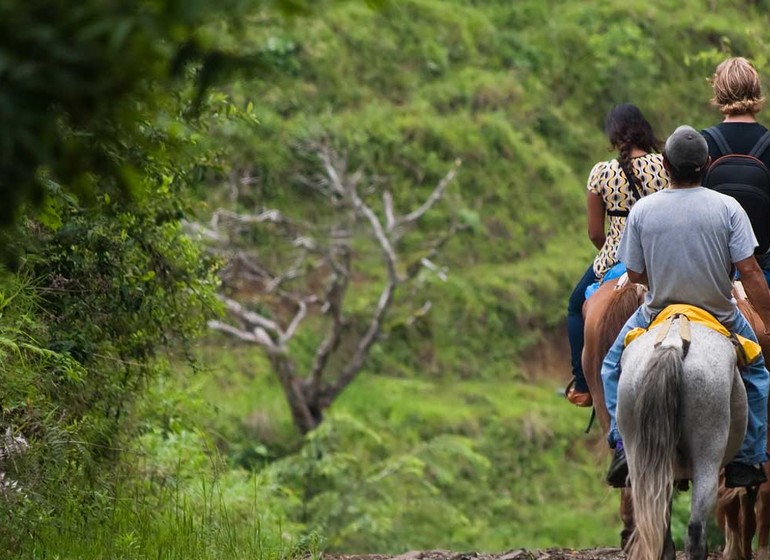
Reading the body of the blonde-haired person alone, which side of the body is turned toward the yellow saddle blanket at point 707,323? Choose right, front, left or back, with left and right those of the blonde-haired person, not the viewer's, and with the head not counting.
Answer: back

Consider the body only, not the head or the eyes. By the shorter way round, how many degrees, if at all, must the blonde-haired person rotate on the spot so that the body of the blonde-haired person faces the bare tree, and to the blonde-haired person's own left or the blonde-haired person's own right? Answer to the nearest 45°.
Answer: approximately 45° to the blonde-haired person's own left

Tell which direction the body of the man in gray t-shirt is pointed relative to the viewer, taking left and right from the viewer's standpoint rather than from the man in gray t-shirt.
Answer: facing away from the viewer

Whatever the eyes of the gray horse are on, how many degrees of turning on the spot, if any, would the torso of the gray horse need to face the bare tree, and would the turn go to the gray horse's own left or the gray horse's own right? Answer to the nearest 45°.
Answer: approximately 45° to the gray horse's own left

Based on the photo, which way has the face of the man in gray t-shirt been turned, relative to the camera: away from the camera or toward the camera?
away from the camera

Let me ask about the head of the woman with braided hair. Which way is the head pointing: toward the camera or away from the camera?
away from the camera

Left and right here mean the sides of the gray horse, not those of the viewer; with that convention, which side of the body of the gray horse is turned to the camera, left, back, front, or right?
back

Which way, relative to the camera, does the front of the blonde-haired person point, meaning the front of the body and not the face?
away from the camera

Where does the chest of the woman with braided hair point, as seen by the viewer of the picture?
away from the camera

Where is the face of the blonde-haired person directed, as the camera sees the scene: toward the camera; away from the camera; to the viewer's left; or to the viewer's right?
away from the camera

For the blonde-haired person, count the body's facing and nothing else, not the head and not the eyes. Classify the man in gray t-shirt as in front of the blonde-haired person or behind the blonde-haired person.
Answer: behind

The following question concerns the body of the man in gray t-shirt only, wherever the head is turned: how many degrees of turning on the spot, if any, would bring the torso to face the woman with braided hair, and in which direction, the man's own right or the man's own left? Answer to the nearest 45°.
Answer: approximately 45° to the man's own left
